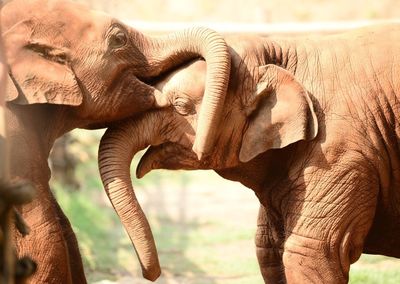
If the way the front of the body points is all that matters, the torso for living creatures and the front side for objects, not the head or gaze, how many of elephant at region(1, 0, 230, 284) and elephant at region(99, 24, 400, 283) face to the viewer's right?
1

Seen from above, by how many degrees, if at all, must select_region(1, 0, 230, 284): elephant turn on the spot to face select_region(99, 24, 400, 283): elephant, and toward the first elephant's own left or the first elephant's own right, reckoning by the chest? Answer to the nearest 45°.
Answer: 0° — it already faces it

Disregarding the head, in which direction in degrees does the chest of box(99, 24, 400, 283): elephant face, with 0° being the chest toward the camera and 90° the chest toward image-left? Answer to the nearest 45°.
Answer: approximately 90°

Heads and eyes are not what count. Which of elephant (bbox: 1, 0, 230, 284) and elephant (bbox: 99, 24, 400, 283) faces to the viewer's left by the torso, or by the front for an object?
elephant (bbox: 99, 24, 400, 283)

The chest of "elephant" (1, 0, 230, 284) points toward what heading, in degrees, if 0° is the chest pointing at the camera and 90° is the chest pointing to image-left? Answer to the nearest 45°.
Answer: approximately 270°

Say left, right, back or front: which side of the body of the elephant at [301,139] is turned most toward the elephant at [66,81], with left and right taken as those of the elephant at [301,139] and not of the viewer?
front

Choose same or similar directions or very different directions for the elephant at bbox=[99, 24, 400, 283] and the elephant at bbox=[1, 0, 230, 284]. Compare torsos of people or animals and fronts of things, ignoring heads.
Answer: very different directions
